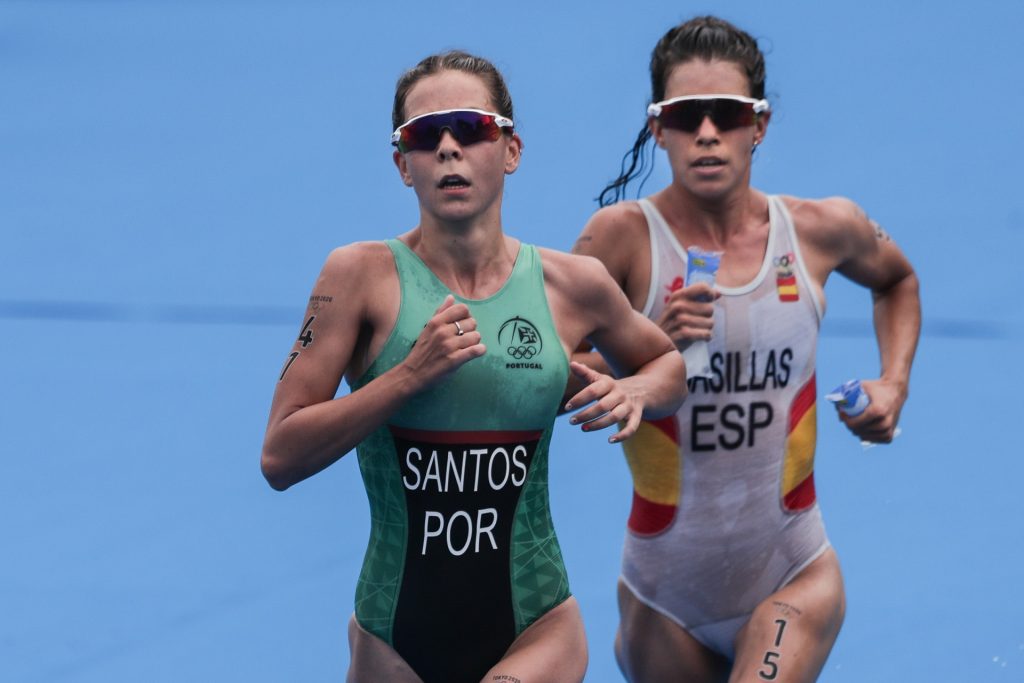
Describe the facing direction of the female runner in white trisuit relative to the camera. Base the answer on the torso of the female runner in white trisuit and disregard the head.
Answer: toward the camera
